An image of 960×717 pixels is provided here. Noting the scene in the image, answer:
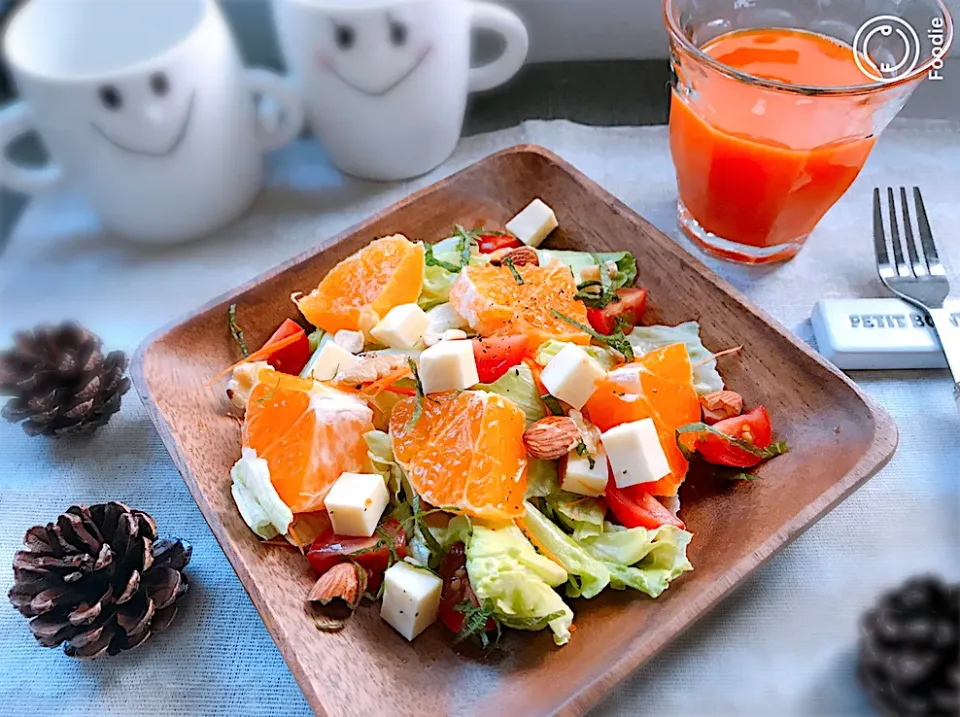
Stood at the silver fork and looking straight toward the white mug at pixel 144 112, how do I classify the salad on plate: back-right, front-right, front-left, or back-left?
front-left

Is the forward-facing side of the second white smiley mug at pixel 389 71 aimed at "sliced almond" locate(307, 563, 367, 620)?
yes

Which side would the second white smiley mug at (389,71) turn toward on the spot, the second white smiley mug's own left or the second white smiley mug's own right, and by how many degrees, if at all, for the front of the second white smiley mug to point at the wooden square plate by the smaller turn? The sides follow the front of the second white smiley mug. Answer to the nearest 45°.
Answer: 0° — it already faces it

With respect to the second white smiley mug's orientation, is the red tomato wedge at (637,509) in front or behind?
in front

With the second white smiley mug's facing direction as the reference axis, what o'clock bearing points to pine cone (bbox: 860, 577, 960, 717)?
The pine cone is roughly at 11 o'clock from the second white smiley mug.

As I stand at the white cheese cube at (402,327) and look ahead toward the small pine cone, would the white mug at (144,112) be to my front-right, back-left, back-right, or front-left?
front-right

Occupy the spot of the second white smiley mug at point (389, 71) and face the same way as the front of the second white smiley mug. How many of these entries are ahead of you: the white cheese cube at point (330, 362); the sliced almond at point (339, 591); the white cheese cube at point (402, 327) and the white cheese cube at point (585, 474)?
4

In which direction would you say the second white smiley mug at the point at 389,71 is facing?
toward the camera

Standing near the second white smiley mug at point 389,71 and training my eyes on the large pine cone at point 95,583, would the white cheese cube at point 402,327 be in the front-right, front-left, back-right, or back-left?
front-left

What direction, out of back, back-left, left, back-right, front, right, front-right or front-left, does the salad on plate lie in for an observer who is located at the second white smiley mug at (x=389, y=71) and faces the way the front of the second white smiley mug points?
front

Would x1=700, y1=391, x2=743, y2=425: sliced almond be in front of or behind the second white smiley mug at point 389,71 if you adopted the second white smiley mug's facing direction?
in front

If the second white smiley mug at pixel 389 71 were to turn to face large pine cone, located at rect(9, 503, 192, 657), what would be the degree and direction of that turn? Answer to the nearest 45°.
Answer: approximately 45° to its right

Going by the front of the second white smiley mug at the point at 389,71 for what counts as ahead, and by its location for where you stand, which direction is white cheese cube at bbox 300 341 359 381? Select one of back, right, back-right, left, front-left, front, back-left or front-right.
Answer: front

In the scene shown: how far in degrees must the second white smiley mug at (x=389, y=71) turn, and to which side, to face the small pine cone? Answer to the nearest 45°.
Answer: approximately 45° to its right
